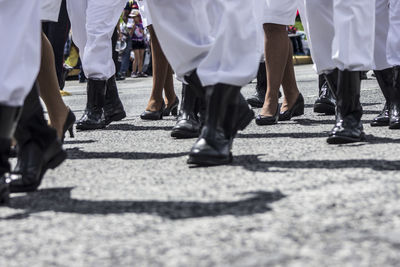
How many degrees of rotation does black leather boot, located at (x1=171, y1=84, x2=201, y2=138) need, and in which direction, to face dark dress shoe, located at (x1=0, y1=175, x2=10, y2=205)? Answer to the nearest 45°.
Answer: approximately 45° to its left

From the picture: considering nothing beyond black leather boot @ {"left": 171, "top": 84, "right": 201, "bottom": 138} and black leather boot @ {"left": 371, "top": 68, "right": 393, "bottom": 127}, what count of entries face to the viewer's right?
0

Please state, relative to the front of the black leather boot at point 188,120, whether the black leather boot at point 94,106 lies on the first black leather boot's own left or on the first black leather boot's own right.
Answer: on the first black leather boot's own right

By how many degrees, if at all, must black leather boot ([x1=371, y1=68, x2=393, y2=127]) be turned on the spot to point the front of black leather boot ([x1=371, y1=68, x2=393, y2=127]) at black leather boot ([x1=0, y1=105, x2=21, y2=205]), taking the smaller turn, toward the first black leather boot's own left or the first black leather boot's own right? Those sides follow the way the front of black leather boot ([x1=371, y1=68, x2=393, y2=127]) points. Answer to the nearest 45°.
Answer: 0° — it already faces it

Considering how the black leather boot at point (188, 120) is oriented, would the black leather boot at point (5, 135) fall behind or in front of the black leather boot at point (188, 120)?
in front

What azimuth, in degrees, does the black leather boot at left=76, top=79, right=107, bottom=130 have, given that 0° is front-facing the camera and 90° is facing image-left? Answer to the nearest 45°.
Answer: approximately 45°

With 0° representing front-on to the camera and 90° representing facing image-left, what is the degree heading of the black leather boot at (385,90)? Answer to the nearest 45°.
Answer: approximately 45°
